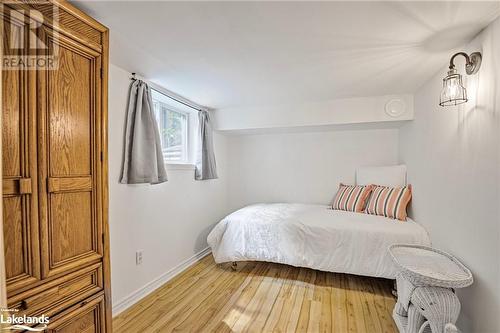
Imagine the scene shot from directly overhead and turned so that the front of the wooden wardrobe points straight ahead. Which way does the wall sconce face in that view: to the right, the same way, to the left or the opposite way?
the opposite way

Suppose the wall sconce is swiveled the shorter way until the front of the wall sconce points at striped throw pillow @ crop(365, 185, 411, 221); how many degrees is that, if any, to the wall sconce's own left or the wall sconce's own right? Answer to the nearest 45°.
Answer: approximately 90° to the wall sconce's own right

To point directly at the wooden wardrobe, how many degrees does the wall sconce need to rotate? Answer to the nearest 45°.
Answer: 0° — it already faces it

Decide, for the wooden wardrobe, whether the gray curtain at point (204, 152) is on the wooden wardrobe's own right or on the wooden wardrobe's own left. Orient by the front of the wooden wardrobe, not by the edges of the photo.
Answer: on the wooden wardrobe's own left

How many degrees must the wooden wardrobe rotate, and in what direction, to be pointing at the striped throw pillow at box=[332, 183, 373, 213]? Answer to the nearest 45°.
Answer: approximately 45° to its left

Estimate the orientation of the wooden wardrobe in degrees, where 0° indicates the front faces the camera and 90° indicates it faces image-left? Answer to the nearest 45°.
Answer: approximately 315°

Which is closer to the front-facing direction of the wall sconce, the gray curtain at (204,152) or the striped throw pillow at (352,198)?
the gray curtain

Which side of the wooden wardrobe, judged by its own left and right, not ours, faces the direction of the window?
left

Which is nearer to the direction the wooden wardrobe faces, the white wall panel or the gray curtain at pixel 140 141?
the white wall panel

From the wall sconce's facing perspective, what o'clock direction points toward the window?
The window is roughly at 1 o'clock from the wall sconce.

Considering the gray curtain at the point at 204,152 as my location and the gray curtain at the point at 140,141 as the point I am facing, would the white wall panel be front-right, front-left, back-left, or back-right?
back-left
